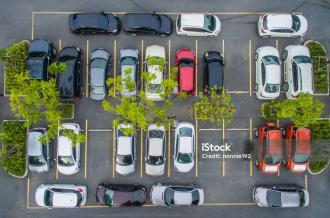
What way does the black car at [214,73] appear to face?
away from the camera

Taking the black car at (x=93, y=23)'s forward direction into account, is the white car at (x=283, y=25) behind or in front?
in front

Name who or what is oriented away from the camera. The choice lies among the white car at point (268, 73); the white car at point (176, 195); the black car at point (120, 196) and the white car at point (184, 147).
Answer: the white car at point (268, 73)

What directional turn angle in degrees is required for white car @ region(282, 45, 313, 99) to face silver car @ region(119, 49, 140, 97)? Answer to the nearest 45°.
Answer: approximately 90° to its left

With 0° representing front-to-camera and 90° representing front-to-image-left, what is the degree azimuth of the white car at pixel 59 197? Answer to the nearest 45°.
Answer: approximately 90°

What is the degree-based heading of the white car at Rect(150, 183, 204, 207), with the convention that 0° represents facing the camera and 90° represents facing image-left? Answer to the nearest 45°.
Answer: approximately 90°

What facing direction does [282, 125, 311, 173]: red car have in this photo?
toward the camera

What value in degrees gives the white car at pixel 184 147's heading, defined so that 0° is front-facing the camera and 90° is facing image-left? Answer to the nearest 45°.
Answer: approximately 0°

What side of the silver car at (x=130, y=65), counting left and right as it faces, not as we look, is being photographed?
back

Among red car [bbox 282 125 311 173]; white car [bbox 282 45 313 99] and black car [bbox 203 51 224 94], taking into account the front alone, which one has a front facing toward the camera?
the red car

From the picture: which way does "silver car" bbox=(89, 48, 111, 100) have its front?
away from the camera

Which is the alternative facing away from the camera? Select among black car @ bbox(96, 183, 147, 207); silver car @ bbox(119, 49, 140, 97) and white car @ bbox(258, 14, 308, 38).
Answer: the silver car
